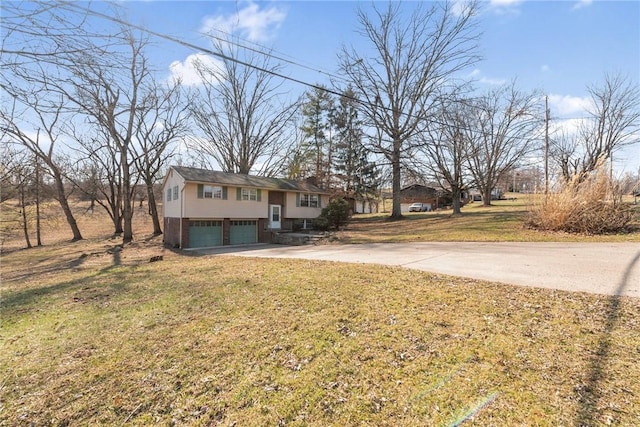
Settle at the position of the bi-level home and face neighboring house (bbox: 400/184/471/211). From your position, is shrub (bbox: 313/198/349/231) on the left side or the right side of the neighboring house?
right

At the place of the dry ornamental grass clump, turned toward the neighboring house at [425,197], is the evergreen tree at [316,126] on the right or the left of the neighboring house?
left

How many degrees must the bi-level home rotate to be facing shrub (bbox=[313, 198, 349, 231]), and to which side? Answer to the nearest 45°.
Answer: approximately 45° to its left

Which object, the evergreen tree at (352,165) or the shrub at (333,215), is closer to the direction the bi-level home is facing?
the shrub

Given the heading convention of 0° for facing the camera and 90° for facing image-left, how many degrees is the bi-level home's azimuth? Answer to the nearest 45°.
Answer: approximately 315°

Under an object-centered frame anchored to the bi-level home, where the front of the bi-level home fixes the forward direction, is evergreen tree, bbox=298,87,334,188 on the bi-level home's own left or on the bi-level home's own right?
on the bi-level home's own left

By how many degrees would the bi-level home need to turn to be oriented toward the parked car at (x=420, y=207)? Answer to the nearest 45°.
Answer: approximately 90° to its left

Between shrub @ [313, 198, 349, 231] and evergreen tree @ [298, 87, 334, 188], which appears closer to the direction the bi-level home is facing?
the shrub

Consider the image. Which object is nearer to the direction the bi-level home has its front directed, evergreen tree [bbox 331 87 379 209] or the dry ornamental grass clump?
the dry ornamental grass clump

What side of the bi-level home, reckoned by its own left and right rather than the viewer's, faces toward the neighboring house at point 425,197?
left

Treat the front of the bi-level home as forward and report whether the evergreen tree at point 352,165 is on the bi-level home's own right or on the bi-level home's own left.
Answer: on the bi-level home's own left
